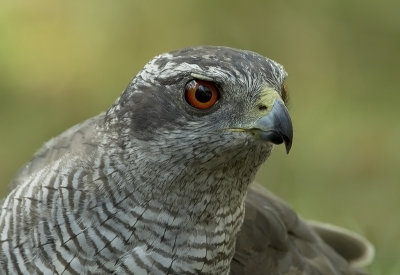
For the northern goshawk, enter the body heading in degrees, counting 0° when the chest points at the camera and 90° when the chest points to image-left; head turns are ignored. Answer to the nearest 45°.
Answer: approximately 315°
